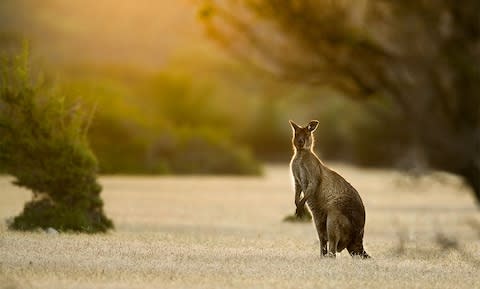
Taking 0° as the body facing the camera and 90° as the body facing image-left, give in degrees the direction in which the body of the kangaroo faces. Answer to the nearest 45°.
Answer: approximately 45°

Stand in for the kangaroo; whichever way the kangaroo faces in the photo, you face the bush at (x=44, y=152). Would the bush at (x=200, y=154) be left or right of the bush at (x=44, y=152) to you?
right

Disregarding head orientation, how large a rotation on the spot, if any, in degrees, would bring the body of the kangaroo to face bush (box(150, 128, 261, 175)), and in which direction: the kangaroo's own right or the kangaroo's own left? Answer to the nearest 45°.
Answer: approximately 135° to the kangaroo's own right

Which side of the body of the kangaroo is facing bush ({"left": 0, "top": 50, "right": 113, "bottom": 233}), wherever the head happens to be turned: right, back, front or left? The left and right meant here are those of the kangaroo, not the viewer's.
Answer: right
